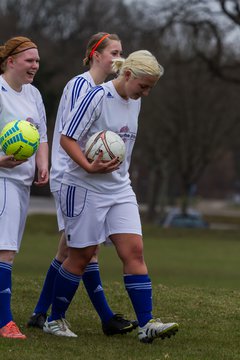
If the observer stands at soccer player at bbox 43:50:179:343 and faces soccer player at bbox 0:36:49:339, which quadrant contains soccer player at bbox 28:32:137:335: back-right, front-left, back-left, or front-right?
front-right

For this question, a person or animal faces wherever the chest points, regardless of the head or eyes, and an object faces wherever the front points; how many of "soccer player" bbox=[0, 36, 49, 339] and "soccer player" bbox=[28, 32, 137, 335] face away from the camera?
0

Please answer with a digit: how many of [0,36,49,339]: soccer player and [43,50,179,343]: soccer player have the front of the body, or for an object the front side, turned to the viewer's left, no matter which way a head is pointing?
0

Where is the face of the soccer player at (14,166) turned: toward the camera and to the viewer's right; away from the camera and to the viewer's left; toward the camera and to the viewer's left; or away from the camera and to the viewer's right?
toward the camera and to the viewer's right

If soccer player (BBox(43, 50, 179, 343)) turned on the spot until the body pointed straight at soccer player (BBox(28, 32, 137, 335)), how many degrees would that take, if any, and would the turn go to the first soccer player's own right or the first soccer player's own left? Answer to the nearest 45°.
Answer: approximately 180°

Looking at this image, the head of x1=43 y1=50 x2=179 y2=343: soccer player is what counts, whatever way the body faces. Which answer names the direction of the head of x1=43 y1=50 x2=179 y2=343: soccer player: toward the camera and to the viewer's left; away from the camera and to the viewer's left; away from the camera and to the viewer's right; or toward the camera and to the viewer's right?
toward the camera and to the viewer's right

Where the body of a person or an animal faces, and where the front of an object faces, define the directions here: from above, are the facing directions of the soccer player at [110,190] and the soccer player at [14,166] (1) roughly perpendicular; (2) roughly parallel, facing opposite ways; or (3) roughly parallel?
roughly parallel

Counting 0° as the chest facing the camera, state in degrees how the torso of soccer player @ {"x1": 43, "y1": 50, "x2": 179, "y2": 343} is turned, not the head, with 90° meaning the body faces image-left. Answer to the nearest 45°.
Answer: approximately 315°

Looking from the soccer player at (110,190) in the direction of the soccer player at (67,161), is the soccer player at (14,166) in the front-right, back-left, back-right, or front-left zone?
front-left

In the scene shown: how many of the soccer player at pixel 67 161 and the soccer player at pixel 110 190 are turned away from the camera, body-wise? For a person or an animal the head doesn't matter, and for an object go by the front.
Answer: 0

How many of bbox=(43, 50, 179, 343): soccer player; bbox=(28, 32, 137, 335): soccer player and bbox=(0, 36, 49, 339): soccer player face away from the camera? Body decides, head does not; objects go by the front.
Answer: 0
